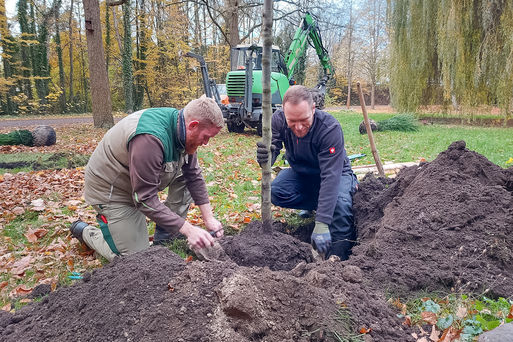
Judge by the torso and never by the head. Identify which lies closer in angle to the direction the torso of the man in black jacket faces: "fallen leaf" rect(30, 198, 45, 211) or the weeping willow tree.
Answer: the fallen leaf

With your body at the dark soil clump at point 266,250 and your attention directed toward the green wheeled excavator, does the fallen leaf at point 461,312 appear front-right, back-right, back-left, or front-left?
back-right

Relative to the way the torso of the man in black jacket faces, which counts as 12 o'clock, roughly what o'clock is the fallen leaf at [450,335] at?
The fallen leaf is roughly at 10 o'clock from the man in black jacket.

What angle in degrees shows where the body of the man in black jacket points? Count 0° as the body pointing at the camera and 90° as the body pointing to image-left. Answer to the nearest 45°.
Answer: approximately 45°

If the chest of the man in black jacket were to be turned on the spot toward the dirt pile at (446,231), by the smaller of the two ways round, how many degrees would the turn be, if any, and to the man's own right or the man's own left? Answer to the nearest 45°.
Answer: approximately 90° to the man's own left
